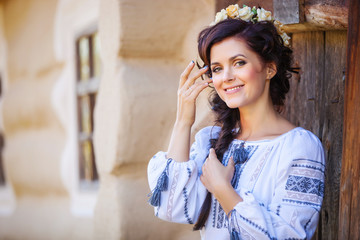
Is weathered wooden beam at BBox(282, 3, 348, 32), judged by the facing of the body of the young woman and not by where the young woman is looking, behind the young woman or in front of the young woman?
behind

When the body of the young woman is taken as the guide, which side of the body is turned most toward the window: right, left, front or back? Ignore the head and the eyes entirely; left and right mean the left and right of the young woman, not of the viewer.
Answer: right
